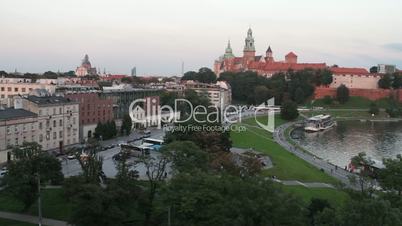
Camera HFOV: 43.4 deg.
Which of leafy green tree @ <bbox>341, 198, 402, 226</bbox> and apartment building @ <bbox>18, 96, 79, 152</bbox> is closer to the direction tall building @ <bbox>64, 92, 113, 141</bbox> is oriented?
the leafy green tree

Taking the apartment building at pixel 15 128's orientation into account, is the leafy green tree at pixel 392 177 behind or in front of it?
in front

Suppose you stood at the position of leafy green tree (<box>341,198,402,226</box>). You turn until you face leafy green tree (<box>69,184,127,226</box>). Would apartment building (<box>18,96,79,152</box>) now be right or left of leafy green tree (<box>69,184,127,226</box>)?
right

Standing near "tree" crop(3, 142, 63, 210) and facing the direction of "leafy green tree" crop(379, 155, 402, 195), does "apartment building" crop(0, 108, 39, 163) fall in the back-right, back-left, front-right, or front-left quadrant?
back-left

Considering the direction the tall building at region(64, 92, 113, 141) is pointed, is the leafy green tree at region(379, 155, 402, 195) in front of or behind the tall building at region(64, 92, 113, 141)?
in front

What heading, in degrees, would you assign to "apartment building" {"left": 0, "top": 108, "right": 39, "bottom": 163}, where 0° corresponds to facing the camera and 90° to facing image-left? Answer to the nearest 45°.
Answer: approximately 315°

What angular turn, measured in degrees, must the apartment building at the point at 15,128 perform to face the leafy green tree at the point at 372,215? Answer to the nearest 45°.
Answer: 0° — it already faces it

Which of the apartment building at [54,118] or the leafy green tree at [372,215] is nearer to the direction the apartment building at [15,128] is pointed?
the leafy green tree

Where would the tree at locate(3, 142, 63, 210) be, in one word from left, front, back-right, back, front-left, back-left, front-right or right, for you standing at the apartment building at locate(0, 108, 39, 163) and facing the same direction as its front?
front-right

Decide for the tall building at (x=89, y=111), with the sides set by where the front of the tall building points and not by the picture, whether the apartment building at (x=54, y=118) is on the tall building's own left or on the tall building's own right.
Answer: on the tall building's own right

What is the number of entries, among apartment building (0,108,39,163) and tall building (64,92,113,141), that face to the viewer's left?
0

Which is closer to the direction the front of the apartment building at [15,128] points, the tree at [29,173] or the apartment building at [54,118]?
the tree

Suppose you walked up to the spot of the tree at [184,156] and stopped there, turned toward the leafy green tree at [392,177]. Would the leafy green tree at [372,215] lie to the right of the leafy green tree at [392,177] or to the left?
right
